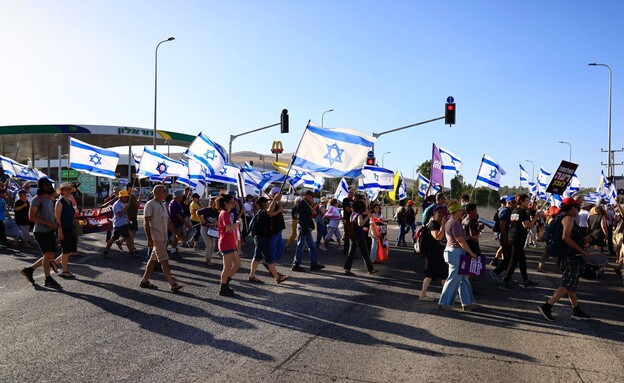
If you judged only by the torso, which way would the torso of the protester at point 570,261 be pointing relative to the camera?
to the viewer's right

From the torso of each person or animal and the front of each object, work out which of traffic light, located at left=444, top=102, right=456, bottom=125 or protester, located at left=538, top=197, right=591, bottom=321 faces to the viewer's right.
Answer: the protester

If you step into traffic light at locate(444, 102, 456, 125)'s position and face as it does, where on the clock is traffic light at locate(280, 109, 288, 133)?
traffic light at locate(280, 109, 288, 133) is roughly at 3 o'clock from traffic light at locate(444, 102, 456, 125).

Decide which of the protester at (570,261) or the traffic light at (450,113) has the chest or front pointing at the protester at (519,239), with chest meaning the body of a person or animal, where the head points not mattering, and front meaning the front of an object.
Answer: the traffic light
